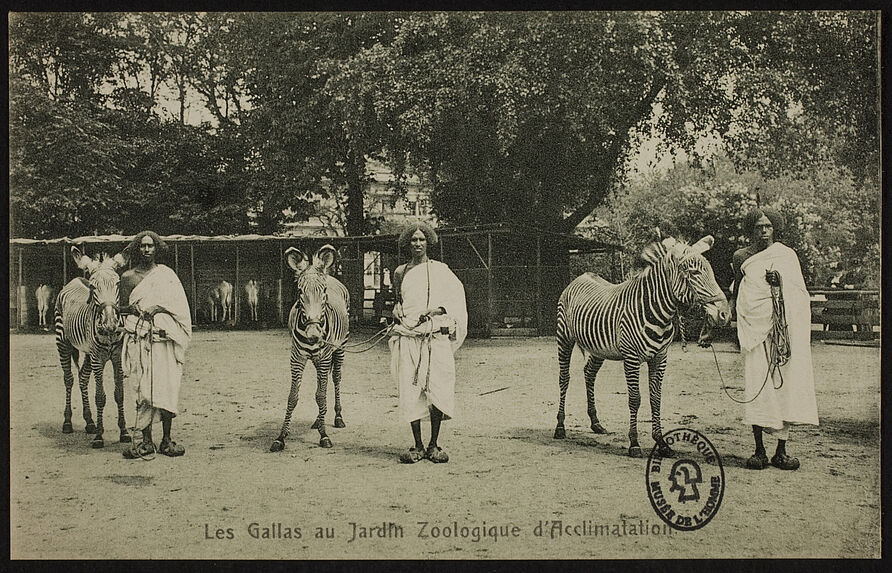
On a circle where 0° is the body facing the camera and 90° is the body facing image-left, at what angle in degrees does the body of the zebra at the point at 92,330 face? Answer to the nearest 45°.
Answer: approximately 315°

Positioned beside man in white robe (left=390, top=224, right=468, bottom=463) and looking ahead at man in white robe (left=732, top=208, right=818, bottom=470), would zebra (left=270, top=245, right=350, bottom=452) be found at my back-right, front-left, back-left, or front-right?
back-left

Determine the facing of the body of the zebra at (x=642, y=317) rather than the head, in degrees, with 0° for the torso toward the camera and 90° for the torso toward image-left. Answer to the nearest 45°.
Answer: approximately 315°

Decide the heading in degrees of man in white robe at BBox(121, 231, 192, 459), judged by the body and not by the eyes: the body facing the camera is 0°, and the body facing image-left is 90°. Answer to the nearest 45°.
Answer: approximately 0°

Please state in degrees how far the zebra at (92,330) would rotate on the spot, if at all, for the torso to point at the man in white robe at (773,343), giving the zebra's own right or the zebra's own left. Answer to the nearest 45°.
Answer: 0° — it already faces them

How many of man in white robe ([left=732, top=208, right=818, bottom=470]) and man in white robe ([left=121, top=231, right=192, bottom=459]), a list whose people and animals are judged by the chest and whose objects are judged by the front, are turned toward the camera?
2
